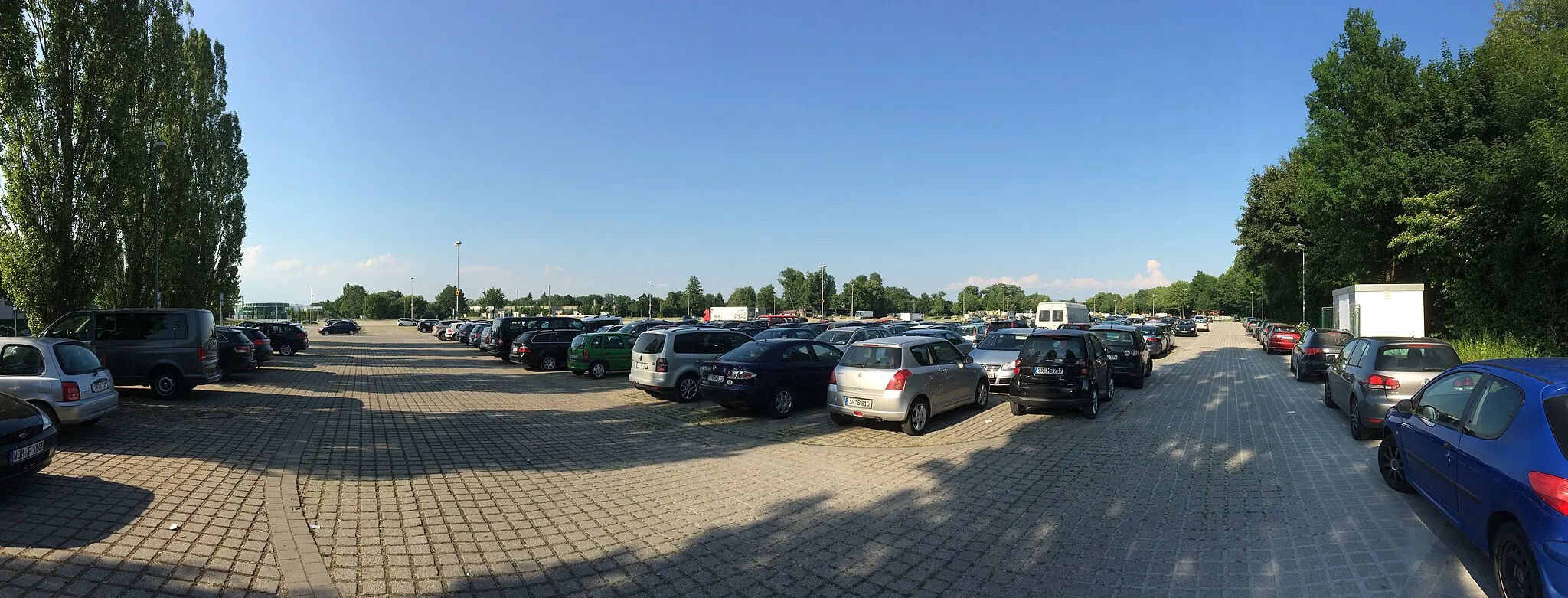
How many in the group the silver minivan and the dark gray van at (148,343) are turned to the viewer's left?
1

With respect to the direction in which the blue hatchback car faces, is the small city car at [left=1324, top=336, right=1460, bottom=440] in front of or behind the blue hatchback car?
in front

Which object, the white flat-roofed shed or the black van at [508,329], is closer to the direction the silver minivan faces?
the white flat-roofed shed

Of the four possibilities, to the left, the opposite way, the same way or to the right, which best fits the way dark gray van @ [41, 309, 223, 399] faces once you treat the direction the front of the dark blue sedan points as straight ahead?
the opposite way

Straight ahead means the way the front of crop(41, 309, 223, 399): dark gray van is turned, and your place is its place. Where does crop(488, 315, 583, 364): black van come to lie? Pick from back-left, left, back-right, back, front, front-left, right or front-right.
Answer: back-right

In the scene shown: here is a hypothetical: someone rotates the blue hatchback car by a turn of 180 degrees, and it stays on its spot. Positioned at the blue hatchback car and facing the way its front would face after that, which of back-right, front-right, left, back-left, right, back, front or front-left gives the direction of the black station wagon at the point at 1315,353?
back-left

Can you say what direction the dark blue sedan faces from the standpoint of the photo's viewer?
facing away from the viewer and to the right of the viewer

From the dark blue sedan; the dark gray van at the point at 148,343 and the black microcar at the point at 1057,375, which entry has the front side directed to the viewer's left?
the dark gray van

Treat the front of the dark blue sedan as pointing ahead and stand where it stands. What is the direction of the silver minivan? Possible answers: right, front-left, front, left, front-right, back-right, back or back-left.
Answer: left

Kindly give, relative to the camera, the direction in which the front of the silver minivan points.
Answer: facing away from the viewer and to the right of the viewer

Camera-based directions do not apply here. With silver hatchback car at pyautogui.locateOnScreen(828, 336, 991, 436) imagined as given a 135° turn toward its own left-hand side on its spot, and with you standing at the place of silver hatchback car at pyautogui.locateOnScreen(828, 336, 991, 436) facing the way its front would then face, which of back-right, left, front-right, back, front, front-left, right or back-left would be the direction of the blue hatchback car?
back-left

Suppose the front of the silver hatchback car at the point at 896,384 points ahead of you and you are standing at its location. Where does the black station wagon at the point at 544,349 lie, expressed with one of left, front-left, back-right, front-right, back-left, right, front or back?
left

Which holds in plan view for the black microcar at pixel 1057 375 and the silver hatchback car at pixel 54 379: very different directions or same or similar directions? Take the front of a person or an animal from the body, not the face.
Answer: very different directions

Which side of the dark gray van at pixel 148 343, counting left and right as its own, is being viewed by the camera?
left

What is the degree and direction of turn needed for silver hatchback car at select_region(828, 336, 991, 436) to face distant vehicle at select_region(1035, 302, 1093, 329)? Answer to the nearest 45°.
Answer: approximately 45° to its left

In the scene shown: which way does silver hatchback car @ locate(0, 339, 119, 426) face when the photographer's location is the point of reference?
facing away from the viewer and to the left of the viewer
